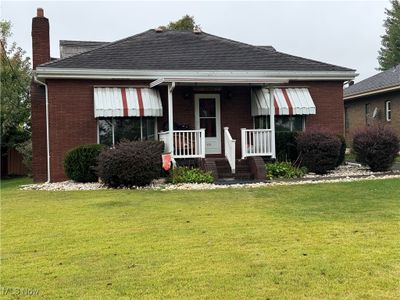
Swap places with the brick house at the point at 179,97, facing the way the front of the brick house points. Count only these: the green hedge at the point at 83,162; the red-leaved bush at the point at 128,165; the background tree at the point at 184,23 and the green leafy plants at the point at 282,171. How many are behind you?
1

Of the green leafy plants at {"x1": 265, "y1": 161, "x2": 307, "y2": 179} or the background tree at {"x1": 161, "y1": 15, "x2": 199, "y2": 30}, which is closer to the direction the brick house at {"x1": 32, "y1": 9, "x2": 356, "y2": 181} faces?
the green leafy plants

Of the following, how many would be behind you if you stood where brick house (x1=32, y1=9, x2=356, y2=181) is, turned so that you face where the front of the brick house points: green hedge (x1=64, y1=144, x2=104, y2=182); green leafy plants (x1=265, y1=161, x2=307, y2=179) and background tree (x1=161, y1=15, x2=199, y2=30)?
1

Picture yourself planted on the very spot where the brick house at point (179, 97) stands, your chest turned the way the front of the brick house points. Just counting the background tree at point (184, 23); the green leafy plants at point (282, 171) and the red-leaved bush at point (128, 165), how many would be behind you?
1

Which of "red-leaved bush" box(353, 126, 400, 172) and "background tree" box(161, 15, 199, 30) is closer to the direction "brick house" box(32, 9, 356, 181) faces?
the red-leaved bush

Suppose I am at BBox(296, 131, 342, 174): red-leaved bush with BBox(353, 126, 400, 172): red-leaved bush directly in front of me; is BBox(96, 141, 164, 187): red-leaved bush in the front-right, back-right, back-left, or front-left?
back-right

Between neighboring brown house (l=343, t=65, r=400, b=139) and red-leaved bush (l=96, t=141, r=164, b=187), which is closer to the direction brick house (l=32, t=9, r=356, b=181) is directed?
the red-leaved bush

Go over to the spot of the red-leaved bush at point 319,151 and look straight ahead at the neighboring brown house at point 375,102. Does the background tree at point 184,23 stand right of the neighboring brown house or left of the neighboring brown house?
left

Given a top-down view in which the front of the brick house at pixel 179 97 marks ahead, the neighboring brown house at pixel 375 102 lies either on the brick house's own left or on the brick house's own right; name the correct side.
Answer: on the brick house's own left

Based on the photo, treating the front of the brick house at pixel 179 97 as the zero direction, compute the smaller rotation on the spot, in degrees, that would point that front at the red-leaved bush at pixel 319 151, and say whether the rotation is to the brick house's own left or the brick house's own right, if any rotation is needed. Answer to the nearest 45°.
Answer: approximately 45° to the brick house's own left

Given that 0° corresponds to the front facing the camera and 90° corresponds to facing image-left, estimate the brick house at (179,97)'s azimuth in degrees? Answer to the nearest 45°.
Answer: approximately 0°

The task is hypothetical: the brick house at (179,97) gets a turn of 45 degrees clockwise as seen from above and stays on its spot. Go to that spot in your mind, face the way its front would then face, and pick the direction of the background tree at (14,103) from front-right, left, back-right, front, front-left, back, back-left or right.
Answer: right

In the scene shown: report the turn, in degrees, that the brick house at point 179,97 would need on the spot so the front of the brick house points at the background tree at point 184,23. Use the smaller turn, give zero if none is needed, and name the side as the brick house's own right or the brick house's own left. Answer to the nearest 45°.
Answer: approximately 180°
